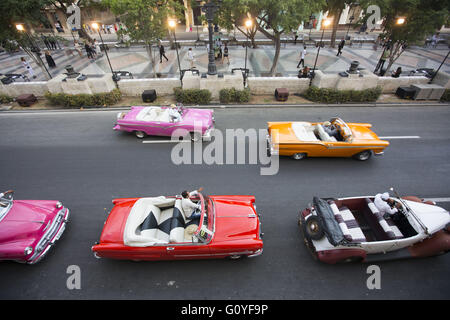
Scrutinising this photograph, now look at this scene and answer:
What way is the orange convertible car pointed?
to the viewer's right

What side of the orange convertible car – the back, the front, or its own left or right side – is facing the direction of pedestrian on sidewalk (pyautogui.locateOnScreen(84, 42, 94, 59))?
back

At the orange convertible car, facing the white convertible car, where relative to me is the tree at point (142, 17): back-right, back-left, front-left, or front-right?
back-right

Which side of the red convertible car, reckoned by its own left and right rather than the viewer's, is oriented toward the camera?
right

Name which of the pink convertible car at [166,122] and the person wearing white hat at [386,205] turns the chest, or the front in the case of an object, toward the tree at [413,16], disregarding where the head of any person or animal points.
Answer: the pink convertible car

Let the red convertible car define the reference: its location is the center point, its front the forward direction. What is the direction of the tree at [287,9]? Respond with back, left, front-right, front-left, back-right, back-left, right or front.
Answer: front-left

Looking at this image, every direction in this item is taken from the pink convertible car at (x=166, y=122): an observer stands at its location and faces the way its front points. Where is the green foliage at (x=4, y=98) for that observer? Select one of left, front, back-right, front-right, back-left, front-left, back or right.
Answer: back-left

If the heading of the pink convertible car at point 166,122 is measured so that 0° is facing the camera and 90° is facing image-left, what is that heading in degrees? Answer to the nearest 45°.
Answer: approximately 270°

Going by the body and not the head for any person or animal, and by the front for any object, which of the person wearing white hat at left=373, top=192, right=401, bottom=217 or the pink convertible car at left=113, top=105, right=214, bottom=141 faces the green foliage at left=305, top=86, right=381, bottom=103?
the pink convertible car

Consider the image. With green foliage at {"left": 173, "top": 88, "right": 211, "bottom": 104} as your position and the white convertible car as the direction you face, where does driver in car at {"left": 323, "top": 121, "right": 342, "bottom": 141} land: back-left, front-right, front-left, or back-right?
front-left

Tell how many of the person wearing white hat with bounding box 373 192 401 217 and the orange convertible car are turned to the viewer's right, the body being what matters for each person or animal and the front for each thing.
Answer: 2

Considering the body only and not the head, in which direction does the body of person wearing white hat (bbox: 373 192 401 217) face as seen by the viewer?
to the viewer's right

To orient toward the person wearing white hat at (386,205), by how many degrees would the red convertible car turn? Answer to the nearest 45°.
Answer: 0° — it already faces them

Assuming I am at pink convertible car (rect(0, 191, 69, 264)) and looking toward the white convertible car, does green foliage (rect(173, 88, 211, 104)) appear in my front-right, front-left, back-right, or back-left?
front-left
